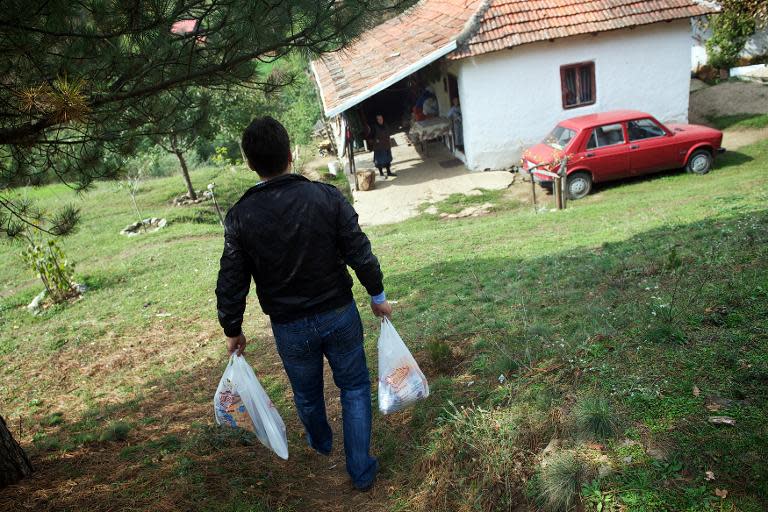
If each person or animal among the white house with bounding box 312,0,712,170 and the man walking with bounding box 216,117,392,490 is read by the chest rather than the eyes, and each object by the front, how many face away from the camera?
1

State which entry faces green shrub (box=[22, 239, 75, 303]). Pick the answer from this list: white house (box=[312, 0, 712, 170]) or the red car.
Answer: the white house

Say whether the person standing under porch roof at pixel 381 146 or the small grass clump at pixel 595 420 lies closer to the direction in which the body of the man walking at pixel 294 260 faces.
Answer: the person standing under porch roof

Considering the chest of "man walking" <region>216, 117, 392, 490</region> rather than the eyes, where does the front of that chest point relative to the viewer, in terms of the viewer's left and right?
facing away from the viewer

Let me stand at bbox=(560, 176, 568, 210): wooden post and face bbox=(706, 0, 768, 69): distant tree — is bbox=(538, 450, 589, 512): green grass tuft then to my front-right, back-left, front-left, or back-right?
back-right

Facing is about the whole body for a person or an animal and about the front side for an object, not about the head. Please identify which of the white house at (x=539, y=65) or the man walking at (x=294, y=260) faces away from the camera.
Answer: the man walking

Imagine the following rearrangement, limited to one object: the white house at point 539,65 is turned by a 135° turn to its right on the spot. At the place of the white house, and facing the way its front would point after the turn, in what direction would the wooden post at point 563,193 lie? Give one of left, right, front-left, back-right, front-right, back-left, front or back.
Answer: back

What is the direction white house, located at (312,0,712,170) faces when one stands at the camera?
facing the viewer and to the left of the viewer
